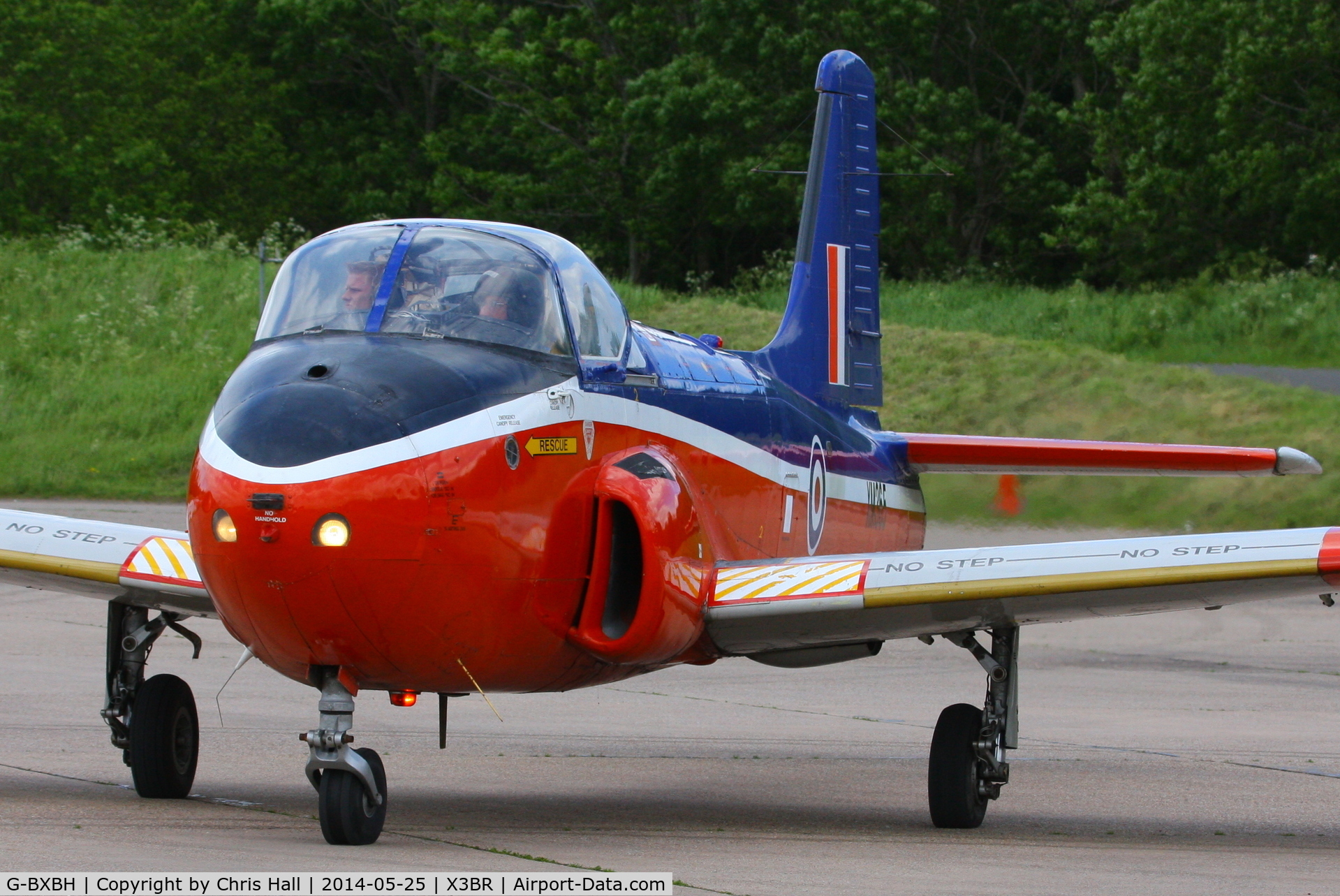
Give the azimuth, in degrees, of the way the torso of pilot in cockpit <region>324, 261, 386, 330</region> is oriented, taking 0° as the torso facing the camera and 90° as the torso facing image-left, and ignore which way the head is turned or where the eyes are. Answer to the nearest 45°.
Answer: approximately 45°

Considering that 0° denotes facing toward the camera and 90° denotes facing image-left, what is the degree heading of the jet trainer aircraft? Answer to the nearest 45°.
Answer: approximately 45°

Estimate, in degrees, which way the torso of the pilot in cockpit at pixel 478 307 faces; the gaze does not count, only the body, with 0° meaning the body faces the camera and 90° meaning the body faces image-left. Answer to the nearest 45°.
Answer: approximately 45°

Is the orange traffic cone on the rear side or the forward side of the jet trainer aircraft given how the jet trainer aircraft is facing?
on the rear side
